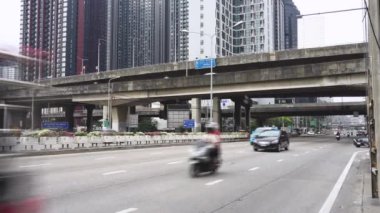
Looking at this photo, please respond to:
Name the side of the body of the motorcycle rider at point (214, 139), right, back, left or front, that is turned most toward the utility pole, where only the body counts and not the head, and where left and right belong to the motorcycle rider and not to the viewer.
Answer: left

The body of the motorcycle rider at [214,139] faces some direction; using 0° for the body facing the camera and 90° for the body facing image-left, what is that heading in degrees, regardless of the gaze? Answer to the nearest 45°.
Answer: approximately 45°

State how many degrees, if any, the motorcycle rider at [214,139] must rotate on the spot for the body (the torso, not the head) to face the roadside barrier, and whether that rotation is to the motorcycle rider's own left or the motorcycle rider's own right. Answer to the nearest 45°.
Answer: approximately 90° to the motorcycle rider's own right

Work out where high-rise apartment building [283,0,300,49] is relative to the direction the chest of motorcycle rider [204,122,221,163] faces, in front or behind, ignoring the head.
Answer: behind
